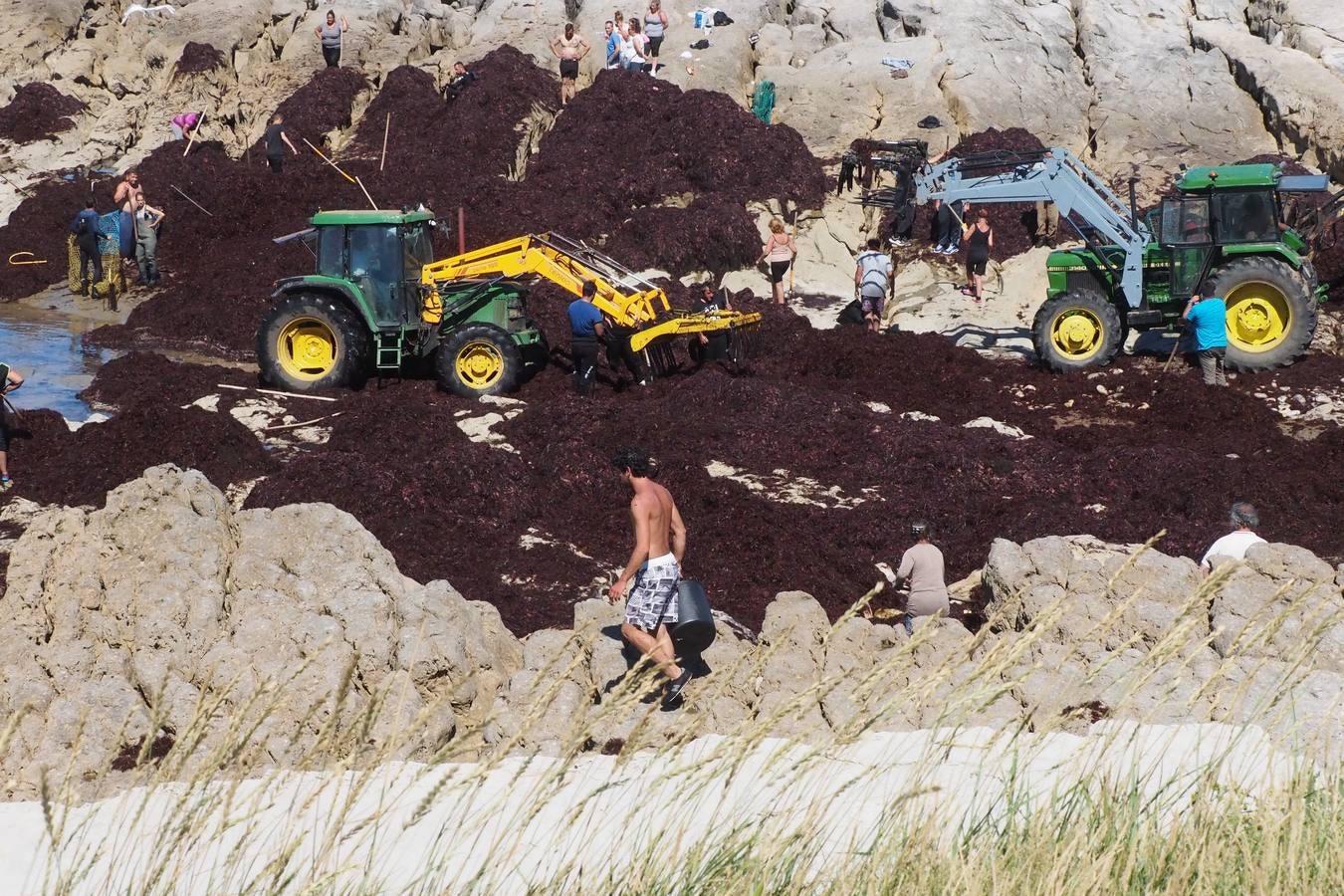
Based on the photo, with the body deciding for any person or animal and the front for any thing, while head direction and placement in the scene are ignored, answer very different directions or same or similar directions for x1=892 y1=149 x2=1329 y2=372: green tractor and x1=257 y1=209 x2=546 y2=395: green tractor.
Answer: very different directions

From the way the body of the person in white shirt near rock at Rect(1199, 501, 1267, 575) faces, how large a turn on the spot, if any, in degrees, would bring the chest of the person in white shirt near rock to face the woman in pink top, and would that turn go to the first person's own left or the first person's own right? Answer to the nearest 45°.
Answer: approximately 45° to the first person's own left

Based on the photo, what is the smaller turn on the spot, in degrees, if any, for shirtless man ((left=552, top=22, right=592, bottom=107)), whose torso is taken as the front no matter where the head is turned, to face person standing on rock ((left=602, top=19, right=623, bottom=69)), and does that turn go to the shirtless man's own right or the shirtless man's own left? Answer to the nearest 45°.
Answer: approximately 135° to the shirtless man's own left

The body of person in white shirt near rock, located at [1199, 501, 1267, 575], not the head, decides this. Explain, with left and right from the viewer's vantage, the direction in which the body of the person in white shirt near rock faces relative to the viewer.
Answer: facing away from the viewer

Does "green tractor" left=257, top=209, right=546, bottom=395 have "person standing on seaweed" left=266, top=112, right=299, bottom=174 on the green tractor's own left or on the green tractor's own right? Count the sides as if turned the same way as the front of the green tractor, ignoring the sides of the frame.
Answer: on the green tractor's own left

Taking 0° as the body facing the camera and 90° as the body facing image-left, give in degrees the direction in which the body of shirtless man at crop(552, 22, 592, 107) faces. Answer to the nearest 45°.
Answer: approximately 0°

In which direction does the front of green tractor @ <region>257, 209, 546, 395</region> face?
to the viewer's right

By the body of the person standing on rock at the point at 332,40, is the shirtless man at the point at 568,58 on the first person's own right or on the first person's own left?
on the first person's own left

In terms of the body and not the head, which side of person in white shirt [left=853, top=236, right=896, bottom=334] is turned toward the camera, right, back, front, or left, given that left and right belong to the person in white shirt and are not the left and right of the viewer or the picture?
back

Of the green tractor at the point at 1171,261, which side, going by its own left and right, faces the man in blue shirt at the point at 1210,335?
left

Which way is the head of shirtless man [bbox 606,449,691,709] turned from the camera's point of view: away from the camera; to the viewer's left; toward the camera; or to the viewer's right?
to the viewer's left

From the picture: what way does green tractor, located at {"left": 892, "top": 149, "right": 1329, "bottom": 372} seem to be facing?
to the viewer's left
